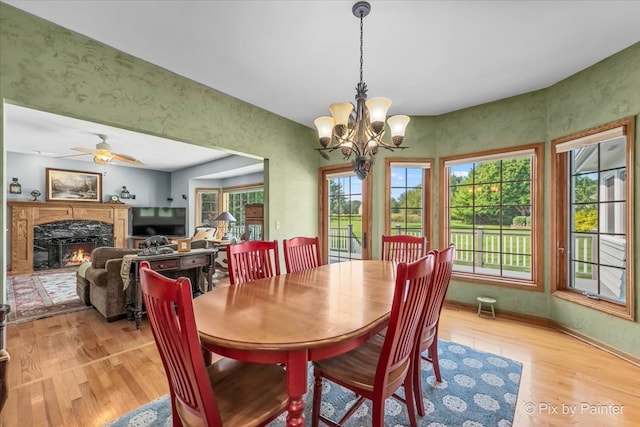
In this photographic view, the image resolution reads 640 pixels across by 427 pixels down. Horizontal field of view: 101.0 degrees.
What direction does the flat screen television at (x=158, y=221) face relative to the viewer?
toward the camera

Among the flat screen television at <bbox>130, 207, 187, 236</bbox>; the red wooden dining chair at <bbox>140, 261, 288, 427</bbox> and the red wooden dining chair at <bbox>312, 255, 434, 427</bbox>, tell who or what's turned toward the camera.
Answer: the flat screen television

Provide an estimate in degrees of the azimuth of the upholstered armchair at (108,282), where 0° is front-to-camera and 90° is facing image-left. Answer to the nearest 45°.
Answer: approximately 135°

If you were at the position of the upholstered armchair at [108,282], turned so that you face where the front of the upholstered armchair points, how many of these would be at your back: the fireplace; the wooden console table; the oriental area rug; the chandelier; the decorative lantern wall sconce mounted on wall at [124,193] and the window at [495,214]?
3

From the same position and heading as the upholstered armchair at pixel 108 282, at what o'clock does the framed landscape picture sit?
The framed landscape picture is roughly at 1 o'clock from the upholstered armchair.

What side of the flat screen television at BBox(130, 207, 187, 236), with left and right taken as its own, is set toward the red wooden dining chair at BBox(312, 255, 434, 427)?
front

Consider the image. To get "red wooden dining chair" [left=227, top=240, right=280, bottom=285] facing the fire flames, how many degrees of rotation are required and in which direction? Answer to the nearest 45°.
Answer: approximately 180°

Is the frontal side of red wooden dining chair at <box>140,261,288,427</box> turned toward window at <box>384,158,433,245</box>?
yes

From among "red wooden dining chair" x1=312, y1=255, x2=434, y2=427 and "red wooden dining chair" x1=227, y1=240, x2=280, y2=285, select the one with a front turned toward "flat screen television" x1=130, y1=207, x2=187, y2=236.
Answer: "red wooden dining chair" x1=312, y1=255, x2=434, y2=427

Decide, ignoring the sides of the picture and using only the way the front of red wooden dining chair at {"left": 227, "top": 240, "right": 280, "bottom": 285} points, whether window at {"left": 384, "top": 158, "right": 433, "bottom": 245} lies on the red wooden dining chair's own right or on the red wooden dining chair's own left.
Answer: on the red wooden dining chair's own left

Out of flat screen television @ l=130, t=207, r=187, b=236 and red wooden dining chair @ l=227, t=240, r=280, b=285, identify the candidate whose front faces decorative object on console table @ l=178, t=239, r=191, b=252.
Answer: the flat screen television

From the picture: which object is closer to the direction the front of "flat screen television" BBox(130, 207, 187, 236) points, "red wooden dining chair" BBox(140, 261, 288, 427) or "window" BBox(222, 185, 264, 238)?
the red wooden dining chair

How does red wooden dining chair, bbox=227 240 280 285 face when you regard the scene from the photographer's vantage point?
facing the viewer and to the right of the viewer

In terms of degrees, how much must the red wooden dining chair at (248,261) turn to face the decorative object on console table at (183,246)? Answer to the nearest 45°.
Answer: approximately 180°

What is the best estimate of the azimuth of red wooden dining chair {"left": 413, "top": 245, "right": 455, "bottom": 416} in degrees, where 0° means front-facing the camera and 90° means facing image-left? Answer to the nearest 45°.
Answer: approximately 135°

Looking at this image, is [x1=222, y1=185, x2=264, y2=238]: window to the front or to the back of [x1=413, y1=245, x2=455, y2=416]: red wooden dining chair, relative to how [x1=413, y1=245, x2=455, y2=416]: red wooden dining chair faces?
to the front

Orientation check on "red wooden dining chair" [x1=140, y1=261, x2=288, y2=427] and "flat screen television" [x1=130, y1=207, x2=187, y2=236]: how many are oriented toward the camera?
1

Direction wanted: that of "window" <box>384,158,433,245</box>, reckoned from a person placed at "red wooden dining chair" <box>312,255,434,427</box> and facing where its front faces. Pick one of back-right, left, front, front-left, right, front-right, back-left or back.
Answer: front-right

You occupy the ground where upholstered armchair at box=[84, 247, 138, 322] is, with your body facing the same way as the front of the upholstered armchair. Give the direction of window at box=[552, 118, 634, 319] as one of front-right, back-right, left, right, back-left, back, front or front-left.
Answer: back
